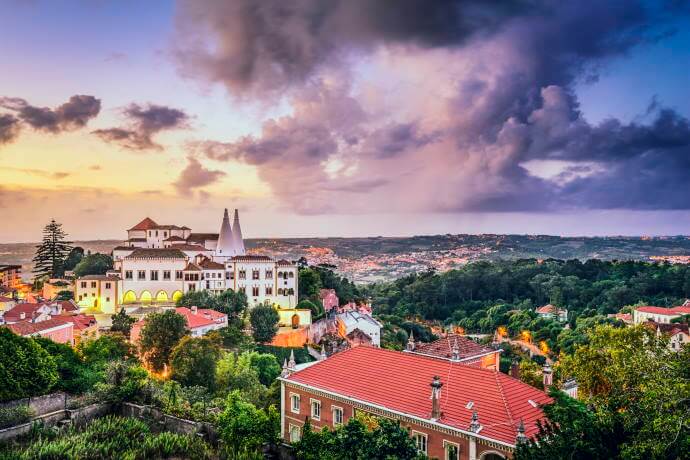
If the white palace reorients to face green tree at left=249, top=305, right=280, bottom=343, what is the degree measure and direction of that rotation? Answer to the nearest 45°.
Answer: approximately 45° to its left

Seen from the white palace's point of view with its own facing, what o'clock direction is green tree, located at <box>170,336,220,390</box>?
The green tree is roughly at 12 o'clock from the white palace.

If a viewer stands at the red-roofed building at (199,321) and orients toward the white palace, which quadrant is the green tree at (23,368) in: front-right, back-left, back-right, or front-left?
back-left

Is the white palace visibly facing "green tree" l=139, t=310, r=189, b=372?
yes

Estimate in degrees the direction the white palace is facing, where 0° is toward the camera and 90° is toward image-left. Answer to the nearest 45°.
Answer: approximately 0°

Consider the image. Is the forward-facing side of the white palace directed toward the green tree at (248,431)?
yes

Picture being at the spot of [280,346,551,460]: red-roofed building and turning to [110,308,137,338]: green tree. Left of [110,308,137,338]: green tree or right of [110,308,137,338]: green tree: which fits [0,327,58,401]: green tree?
left
